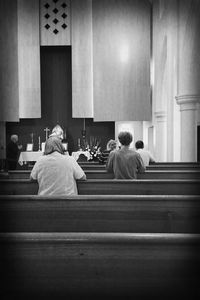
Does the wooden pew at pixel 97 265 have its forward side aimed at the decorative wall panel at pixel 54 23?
yes

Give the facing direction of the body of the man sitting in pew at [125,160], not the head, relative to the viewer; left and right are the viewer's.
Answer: facing away from the viewer

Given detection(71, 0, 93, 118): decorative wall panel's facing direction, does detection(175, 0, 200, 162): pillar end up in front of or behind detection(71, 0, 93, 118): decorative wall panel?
in front

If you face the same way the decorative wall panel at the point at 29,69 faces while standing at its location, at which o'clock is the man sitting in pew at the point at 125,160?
The man sitting in pew is roughly at 12 o'clock from the decorative wall panel.

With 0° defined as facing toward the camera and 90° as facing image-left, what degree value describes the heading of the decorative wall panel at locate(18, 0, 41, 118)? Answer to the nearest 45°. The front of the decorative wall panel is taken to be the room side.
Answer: approximately 0°

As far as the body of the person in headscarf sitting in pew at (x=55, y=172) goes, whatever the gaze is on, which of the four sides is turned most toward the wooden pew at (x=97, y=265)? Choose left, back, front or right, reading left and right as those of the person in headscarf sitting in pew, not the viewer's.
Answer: back

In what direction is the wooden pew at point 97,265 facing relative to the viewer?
away from the camera

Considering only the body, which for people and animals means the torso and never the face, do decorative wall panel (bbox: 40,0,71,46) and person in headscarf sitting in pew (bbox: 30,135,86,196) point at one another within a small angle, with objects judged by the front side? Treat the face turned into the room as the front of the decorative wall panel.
yes

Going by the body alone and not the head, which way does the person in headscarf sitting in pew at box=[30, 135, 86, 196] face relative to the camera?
away from the camera

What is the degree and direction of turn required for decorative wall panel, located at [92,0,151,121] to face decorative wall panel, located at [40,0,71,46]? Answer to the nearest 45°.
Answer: approximately 90° to its right
